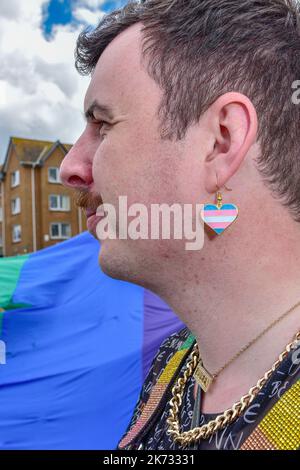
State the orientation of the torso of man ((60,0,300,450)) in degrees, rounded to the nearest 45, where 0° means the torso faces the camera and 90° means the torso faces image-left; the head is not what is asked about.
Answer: approximately 90°
